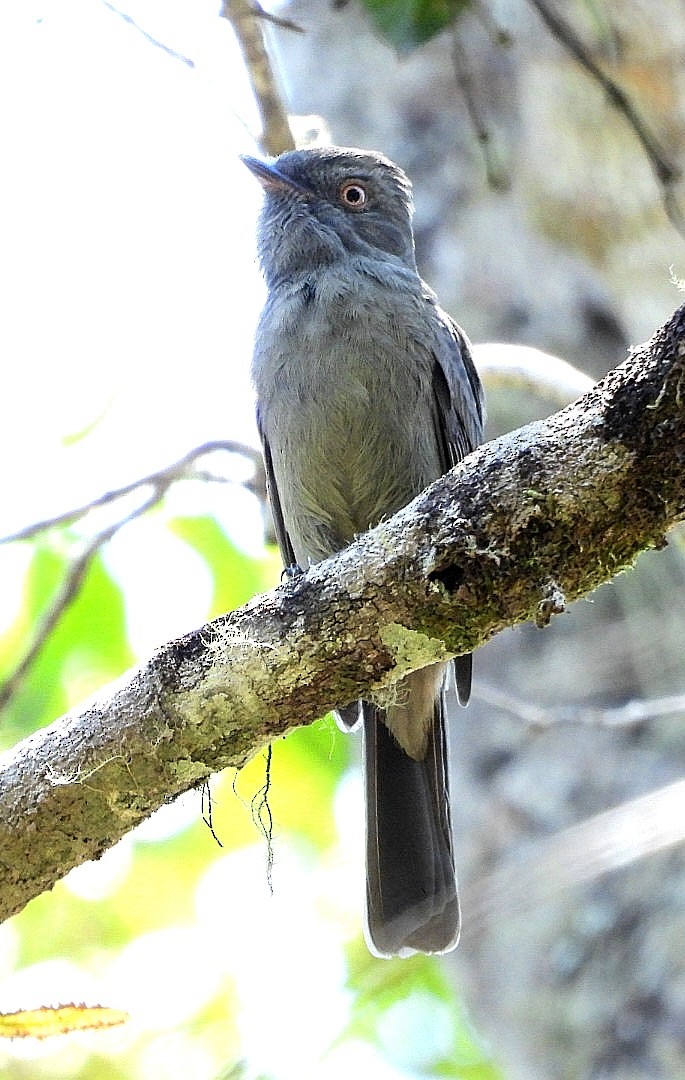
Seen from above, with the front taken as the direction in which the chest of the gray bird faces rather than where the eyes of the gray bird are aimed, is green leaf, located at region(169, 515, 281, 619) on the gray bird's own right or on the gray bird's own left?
on the gray bird's own right

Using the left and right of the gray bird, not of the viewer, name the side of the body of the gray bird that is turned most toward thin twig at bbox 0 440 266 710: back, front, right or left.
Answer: right

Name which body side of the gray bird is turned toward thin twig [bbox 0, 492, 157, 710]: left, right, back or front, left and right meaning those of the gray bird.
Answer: right

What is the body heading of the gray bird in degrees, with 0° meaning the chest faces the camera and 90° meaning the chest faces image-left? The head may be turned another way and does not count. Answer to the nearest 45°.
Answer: approximately 45°
